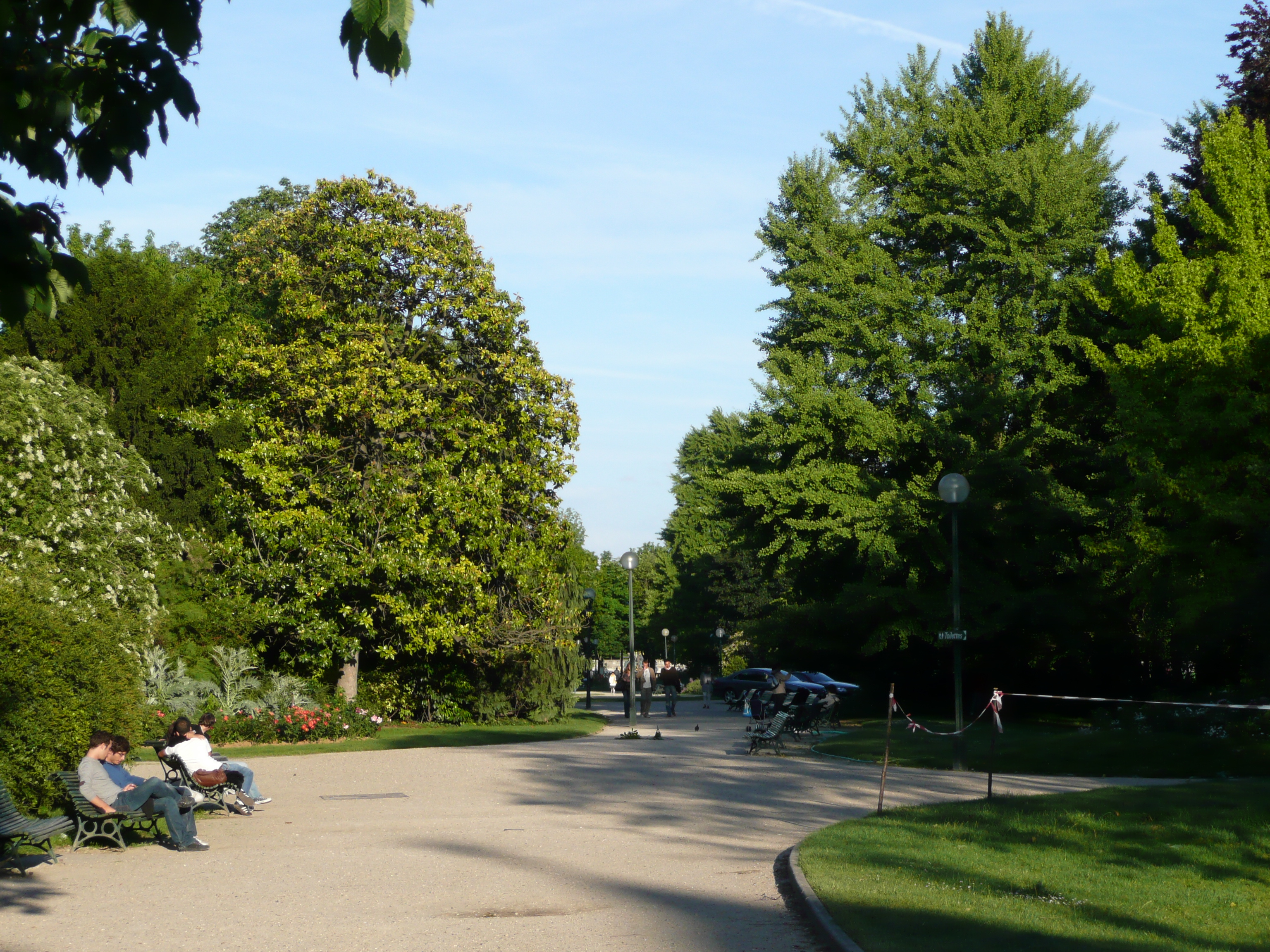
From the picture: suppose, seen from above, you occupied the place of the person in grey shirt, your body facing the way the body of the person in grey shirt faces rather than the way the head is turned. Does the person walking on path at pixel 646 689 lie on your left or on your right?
on your left

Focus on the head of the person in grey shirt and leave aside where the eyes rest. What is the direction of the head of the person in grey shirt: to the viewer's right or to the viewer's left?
to the viewer's right

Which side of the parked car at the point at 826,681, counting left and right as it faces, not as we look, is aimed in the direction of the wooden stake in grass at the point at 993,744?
right

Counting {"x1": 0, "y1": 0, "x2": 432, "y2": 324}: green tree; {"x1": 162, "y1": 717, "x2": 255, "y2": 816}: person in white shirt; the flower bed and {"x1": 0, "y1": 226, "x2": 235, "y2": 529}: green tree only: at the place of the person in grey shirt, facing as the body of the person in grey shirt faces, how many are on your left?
3

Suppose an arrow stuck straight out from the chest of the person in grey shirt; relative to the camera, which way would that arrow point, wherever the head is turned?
to the viewer's right

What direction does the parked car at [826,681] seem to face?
to the viewer's right

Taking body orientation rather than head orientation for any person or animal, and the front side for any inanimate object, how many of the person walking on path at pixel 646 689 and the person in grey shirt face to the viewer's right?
1

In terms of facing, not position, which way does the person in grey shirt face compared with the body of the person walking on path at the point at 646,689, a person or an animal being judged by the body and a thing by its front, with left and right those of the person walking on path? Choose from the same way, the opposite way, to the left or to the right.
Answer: to the left

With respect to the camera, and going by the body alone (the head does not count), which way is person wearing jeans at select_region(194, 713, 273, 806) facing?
to the viewer's right

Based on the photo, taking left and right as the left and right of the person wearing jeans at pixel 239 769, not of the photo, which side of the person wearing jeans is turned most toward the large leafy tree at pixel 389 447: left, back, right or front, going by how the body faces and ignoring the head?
left
